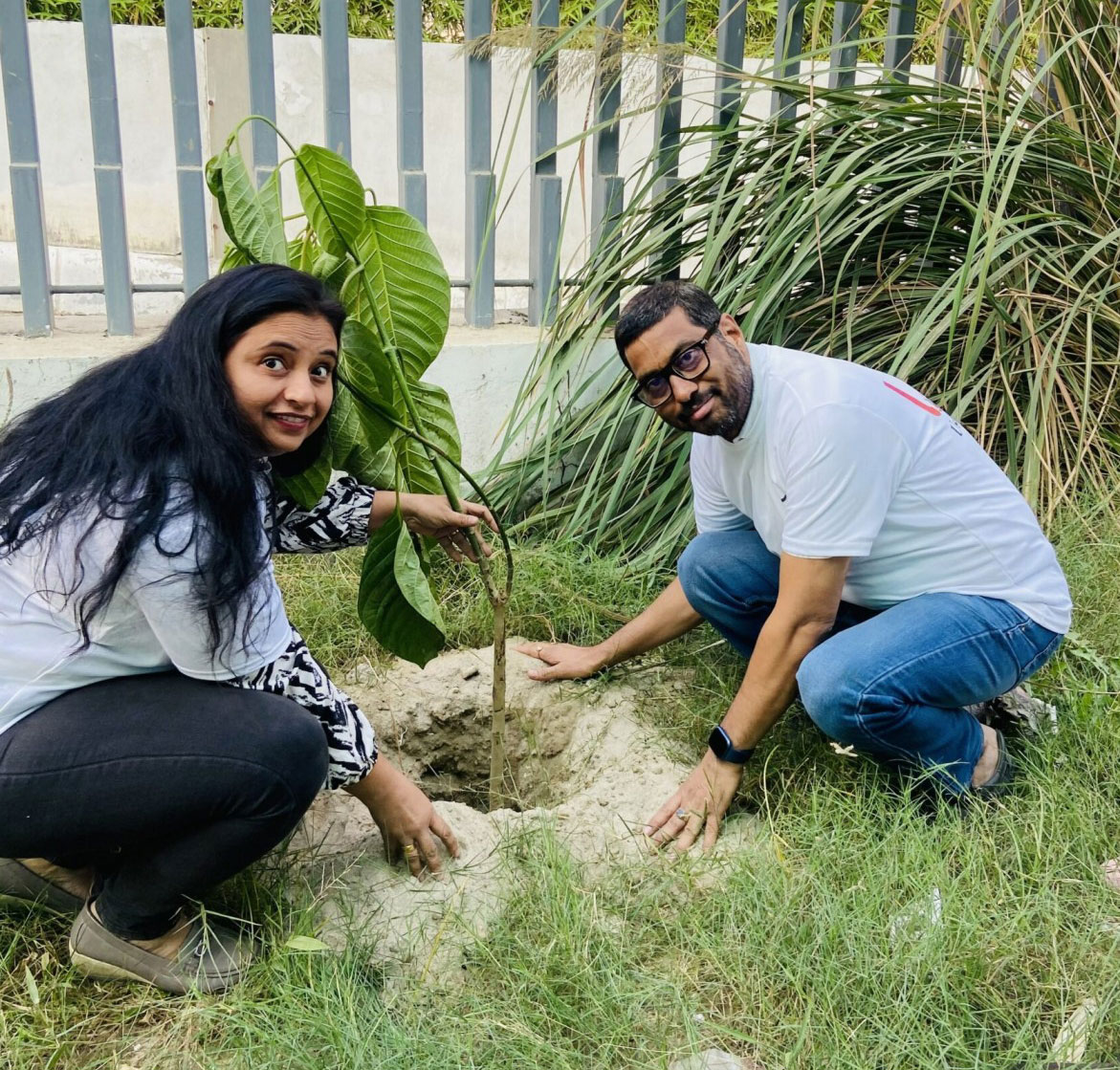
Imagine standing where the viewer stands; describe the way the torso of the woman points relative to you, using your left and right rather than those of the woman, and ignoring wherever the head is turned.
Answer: facing to the right of the viewer

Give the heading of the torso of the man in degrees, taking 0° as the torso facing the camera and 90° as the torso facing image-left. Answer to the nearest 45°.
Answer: approximately 45°

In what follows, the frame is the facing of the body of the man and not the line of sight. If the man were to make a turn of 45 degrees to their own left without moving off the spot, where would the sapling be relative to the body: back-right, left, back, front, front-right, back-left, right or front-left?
right

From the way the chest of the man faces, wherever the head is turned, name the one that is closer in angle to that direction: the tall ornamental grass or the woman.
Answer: the woman

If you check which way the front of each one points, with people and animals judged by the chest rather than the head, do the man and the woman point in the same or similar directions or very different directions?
very different directions
